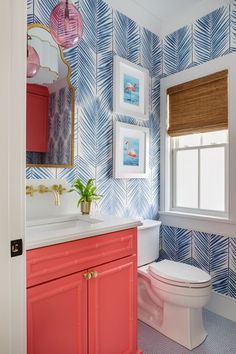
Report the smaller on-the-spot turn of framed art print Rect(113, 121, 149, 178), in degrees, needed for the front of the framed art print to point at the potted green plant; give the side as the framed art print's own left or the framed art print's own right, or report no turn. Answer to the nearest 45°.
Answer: approximately 90° to the framed art print's own right

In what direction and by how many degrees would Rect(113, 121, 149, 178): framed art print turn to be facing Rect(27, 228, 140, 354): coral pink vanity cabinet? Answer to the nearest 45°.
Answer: approximately 45° to its right

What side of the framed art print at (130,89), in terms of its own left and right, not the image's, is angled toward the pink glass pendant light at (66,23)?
right

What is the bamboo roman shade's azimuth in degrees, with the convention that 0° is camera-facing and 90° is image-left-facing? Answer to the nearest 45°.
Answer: approximately 45°

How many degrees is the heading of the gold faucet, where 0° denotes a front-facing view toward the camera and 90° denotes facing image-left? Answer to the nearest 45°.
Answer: approximately 315°

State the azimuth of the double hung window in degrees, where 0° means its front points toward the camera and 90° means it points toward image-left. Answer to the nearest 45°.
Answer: approximately 45°

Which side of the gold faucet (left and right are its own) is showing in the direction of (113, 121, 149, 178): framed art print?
left

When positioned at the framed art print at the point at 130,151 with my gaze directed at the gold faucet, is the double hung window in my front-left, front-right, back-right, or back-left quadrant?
back-left
